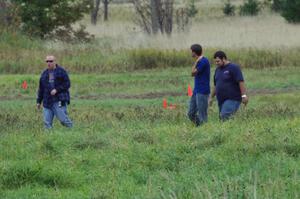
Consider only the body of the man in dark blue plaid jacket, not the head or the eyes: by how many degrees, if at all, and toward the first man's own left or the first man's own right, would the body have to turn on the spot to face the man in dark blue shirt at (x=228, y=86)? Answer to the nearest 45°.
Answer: approximately 135° to the first man's own left

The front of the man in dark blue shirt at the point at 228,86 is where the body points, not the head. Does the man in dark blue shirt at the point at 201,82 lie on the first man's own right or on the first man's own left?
on the first man's own right

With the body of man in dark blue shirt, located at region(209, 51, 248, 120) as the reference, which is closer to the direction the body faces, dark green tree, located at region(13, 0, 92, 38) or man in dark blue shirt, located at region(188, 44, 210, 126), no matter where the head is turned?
the man in dark blue shirt

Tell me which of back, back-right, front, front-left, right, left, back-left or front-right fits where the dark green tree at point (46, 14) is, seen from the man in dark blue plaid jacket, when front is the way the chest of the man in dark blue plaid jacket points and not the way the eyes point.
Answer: back-right

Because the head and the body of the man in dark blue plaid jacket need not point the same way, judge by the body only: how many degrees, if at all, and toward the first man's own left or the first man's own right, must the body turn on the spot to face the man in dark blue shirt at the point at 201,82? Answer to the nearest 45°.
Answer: approximately 135° to the first man's own left

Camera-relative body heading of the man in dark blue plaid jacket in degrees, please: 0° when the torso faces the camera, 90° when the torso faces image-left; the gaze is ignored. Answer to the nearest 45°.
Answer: approximately 45°

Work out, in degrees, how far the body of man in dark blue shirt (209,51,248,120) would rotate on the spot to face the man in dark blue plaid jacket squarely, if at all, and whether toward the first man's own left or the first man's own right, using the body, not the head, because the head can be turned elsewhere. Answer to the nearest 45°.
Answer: approximately 45° to the first man's own right

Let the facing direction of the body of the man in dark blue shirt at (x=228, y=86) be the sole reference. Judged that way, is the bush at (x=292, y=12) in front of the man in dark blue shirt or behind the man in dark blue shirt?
behind

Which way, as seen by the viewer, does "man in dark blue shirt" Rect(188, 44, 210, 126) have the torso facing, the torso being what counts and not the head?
to the viewer's left

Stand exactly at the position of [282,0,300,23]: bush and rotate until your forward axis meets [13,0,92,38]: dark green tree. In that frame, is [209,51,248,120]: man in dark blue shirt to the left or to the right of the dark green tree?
left
